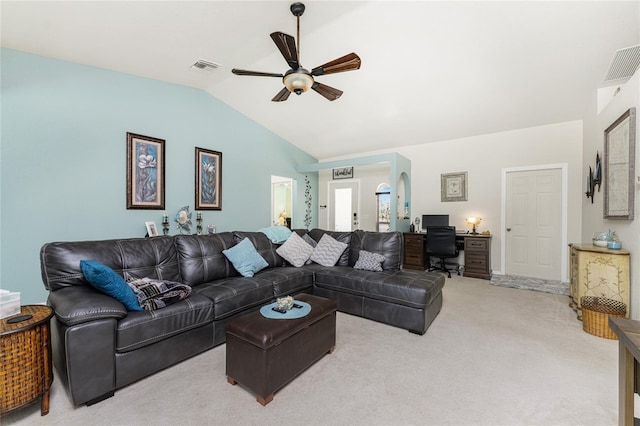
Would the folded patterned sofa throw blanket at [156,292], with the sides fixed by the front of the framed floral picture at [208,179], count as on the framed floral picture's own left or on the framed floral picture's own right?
on the framed floral picture's own right

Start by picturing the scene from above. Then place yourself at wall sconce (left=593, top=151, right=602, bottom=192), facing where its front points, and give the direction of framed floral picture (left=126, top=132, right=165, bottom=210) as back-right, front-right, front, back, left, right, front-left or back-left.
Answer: front-left

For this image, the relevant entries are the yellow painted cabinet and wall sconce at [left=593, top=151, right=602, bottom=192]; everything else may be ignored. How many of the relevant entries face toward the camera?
0

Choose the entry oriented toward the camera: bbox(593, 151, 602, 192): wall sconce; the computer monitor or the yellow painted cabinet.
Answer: the computer monitor

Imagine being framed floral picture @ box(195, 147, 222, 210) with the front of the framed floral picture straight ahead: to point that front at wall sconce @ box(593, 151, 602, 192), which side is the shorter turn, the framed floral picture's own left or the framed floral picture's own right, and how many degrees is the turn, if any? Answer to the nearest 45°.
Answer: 0° — it already faces it

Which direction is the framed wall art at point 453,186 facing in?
toward the camera

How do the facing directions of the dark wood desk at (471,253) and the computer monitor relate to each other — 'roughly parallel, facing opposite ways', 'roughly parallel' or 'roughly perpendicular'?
roughly parallel

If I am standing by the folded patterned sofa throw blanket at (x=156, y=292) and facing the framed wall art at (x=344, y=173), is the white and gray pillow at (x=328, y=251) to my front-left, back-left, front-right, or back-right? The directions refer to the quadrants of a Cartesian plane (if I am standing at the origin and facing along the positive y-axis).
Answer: front-right

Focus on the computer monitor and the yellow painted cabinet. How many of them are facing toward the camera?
1

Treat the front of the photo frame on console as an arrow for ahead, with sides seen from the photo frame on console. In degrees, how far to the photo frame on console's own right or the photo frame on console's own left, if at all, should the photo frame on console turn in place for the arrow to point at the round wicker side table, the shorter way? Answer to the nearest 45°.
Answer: approximately 45° to the photo frame on console's own right

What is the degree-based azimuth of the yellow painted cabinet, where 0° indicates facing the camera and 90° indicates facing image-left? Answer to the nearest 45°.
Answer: approximately 90°

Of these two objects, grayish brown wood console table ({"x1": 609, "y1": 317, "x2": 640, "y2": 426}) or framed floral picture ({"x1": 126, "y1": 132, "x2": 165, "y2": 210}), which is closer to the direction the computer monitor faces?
the grayish brown wood console table

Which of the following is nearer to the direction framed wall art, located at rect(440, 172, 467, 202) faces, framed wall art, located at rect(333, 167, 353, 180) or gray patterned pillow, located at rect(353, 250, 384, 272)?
the gray patterned pillow

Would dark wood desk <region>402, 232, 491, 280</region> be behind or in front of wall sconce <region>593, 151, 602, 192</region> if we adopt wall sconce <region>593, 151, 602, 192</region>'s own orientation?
in front

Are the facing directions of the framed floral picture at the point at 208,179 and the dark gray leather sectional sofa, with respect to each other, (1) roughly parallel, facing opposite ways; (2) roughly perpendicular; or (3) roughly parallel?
roughly parallel

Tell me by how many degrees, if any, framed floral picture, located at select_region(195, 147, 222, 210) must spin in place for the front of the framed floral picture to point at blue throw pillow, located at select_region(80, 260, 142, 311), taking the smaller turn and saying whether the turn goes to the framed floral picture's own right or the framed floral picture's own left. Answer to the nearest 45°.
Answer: approximately 45° to the framed floral picture's own right

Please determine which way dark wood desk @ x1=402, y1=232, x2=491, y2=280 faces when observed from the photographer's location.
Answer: facing the viewer
